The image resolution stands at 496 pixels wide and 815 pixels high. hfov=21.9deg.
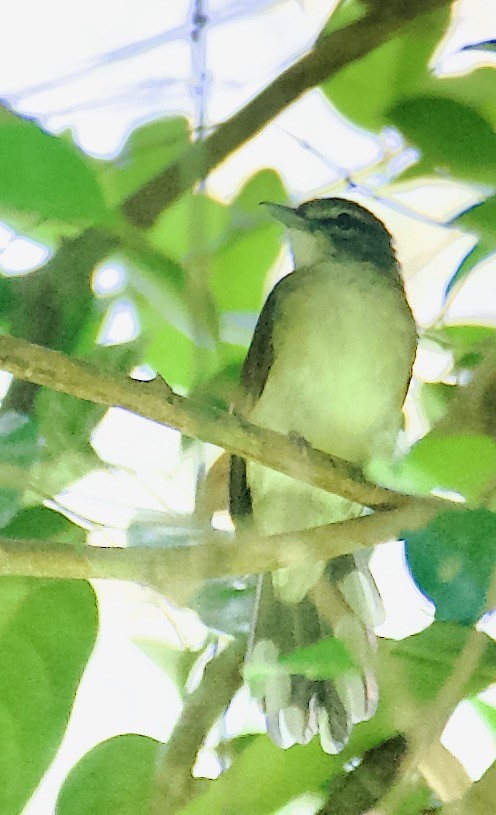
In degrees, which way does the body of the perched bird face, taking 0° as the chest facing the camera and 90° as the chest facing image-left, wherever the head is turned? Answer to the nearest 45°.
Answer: approximately 0°
